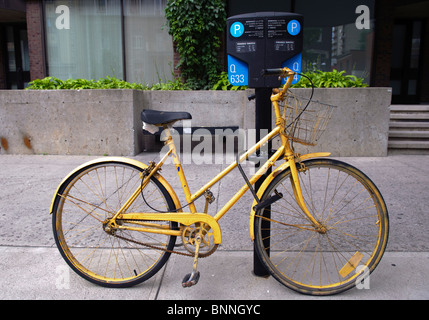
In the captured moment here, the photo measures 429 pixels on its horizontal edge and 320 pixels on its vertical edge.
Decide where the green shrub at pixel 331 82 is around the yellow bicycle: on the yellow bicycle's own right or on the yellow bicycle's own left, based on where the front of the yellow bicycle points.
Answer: on the yellow bicycle's own left

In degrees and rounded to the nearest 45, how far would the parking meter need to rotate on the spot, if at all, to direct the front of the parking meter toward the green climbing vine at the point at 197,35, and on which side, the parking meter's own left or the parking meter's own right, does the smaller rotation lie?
approximately 180°

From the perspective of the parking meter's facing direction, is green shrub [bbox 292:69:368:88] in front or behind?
behind

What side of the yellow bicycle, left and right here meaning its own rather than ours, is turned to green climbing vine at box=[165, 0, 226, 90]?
left

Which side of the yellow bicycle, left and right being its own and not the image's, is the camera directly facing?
right

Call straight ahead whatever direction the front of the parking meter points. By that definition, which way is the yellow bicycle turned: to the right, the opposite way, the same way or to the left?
to the left

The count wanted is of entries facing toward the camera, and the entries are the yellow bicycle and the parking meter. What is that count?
1

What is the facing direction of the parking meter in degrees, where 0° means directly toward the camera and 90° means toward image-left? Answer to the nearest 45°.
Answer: approximately 0°

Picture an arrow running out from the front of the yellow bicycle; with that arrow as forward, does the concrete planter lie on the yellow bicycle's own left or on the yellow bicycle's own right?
on the yellow bicycle's own left
